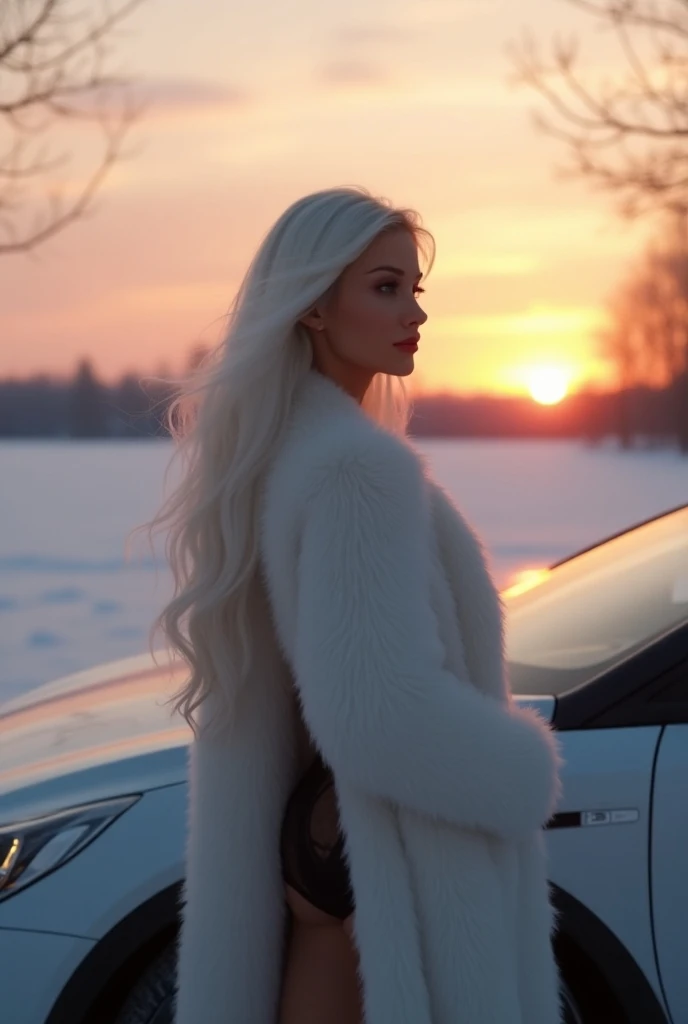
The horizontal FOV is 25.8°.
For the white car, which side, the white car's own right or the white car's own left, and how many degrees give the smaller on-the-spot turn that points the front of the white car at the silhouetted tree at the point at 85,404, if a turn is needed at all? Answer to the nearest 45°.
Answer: approximately 135° to the white car's own right

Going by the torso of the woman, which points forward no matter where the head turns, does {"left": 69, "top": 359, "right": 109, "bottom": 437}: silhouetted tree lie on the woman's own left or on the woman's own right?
on the woman's own left

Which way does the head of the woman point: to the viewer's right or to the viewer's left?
to the viewer's right

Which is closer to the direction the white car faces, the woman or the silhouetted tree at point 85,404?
the woman

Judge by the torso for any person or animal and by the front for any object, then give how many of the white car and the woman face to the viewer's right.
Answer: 1

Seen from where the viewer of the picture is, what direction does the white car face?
facing the viewer and to the left of the viewer

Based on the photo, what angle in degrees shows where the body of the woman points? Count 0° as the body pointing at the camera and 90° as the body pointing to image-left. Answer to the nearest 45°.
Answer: approximately 270°

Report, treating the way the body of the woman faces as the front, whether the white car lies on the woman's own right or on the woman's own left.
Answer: on the woman's own left

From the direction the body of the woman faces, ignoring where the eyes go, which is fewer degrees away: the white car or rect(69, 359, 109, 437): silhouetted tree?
the white car
